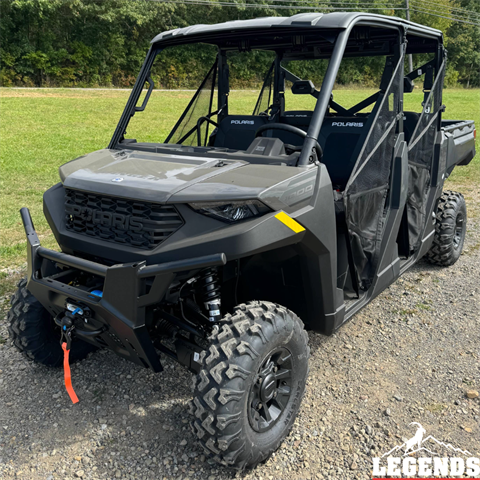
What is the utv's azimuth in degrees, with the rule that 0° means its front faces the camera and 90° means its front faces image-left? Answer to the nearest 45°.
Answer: approximately 45°
